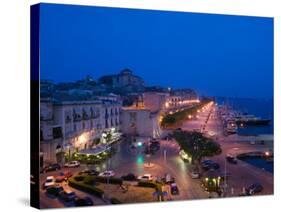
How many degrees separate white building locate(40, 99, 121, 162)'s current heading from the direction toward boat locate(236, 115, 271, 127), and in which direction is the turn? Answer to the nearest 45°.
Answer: approximately 45° to its left

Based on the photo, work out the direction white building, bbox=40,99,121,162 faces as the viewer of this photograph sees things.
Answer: facing the viewer and to the right of the viewer
